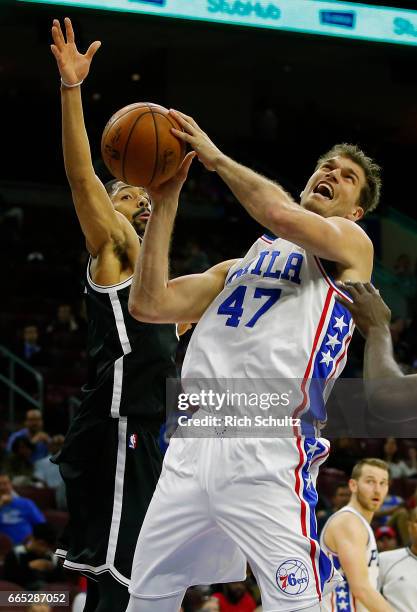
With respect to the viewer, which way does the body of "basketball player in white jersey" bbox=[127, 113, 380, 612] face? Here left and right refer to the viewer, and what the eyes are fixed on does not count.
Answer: facing the viewer and to the left of the viewer

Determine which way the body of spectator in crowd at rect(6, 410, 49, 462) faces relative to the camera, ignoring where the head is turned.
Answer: toward the camera

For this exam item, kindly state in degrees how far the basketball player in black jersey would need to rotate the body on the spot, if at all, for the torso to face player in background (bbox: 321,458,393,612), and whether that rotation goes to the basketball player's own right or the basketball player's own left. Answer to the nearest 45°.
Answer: approximately 45° to the basketball player's own left

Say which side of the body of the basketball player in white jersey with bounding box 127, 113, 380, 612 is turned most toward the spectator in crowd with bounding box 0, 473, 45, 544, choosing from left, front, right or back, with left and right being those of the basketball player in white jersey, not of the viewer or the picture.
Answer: right

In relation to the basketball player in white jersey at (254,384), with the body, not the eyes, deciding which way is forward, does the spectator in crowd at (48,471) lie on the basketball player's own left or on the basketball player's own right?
on the basketball player's own right

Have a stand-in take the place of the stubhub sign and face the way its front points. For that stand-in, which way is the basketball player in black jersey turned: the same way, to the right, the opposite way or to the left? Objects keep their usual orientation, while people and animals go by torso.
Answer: to the left

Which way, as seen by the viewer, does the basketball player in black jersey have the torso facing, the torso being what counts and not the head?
to the viewer's right

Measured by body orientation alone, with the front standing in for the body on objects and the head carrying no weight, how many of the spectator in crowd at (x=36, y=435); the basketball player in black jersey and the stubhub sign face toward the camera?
2

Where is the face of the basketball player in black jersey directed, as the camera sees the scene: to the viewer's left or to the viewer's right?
to the viewer's right

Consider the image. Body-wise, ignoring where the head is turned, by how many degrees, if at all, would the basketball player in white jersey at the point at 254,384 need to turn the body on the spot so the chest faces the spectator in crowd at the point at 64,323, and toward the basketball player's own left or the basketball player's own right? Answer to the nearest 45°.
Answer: approximately 135° to the basketball player's own right

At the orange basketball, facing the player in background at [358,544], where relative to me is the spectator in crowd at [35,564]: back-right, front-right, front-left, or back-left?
front-left

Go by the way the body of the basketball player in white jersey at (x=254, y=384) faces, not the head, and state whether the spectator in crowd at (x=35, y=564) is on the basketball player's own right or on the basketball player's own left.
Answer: on the basketball player's own right

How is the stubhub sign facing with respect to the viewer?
toward the camera

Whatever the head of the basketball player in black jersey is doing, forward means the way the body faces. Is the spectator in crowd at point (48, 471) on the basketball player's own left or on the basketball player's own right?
on the basketball player's own left
